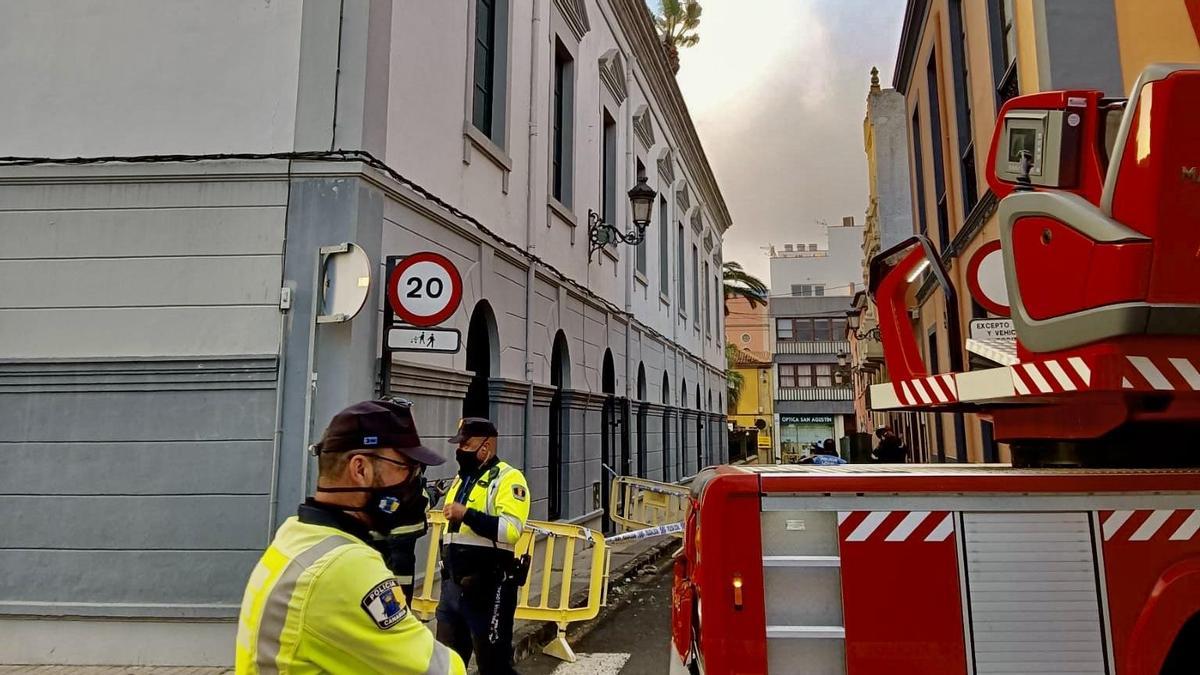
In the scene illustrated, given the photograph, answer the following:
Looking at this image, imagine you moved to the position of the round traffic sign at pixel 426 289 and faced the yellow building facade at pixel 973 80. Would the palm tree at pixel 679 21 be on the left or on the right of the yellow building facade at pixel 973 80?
left

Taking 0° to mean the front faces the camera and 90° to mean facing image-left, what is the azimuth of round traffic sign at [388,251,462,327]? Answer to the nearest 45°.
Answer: approximately 0°

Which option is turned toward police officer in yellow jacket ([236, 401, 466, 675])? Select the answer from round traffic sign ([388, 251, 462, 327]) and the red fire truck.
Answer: the round traffic sign

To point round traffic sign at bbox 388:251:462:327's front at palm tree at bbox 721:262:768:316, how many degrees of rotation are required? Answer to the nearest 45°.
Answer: approximately 135° to its left

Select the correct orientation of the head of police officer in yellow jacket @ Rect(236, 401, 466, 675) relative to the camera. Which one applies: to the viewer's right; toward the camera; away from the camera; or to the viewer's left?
to the viewer's right

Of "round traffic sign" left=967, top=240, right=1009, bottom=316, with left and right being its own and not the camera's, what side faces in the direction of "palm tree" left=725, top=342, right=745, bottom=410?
back

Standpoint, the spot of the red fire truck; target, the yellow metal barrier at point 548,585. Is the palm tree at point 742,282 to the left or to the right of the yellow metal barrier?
right
